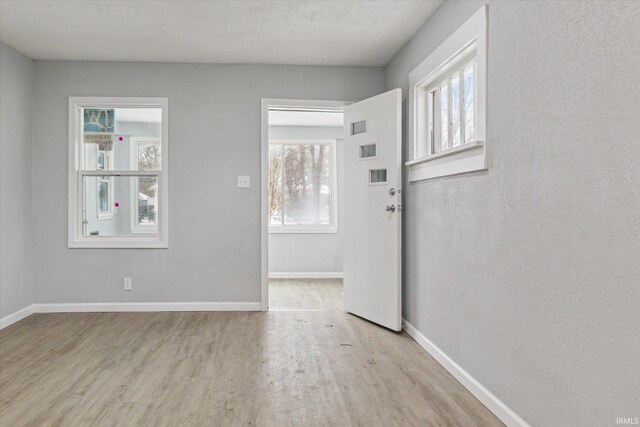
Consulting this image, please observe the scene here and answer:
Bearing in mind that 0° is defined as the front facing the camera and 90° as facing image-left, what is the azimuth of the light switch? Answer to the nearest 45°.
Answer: approximately 0°

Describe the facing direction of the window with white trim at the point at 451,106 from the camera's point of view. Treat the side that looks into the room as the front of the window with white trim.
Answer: facing to the left of the viewer

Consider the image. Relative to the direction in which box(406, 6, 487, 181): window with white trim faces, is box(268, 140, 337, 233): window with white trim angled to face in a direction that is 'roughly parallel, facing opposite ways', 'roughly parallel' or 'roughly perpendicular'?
roughly perpendicular

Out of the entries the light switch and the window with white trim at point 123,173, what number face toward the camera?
2

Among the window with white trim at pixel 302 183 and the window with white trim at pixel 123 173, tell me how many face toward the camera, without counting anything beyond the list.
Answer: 2

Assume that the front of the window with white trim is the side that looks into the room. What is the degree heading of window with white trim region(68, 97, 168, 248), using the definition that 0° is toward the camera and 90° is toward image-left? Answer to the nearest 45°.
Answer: approximately 0°

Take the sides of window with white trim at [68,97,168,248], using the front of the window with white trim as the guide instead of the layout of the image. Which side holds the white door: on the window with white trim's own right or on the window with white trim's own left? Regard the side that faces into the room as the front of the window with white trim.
on the window with white trim's own left

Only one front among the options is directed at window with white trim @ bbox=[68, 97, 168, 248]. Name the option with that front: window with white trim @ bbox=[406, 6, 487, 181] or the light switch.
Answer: window with white trim @ bbox=[406, 6, 487, 181]

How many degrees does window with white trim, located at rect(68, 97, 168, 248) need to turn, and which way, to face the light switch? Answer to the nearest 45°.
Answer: approximately 45° to its left
